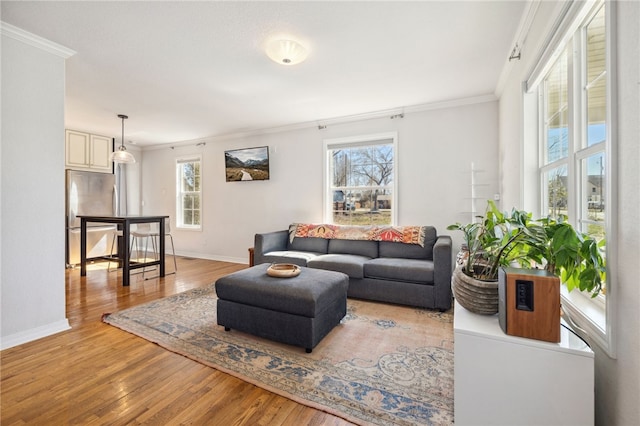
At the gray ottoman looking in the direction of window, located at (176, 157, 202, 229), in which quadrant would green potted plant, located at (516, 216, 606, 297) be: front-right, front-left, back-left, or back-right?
back-right

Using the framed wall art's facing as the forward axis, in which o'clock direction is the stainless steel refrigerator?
The stainless steel refrigerator is roughly at 2 o'clock from the framed wall art.

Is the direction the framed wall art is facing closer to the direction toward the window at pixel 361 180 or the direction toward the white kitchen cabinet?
the white kitchen cabinet

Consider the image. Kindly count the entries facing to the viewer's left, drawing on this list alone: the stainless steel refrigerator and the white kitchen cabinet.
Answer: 0

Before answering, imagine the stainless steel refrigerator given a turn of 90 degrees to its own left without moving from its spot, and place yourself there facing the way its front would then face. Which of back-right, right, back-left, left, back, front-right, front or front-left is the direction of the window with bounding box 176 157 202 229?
front-right

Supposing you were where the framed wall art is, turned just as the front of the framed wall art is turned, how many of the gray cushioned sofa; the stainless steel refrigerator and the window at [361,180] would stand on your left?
2

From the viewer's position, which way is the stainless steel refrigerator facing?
facing the viewer and to the right of the viewer

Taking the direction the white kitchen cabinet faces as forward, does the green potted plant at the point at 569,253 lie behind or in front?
in front

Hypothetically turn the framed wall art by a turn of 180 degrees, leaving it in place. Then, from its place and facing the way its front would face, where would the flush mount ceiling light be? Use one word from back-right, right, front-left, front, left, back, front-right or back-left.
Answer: back-right

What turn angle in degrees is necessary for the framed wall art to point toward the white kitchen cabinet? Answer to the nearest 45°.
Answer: approximately 45° to its right

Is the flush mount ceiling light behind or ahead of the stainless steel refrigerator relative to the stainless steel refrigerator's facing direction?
ahead

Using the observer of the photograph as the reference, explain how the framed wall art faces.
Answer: facing the viewer and to the left of the viewer

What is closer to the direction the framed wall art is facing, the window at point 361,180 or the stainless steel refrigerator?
the stainless steel refrigerator
